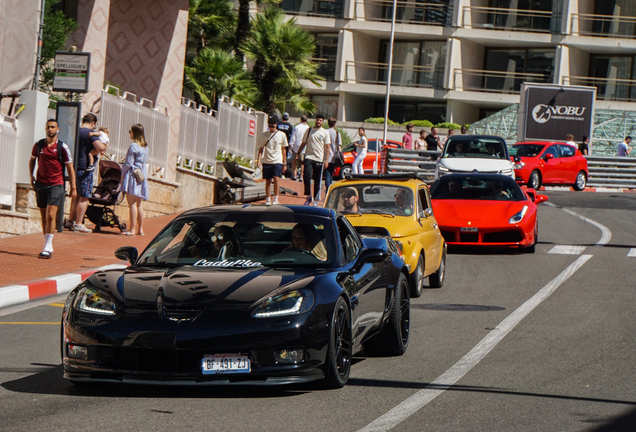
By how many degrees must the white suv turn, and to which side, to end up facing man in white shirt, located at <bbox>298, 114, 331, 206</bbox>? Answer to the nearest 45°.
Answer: approximately 45° to its right

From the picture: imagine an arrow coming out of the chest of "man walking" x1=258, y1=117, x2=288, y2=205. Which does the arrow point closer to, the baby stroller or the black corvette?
the black corvette

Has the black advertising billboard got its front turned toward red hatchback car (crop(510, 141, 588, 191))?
yes

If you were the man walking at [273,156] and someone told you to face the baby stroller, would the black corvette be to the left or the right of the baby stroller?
left

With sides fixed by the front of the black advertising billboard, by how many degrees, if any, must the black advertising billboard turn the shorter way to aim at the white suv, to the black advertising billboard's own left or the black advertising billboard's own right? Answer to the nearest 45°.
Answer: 0° — it already faces it

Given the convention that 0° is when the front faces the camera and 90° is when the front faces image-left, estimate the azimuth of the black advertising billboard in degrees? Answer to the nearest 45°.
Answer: approximately 0°

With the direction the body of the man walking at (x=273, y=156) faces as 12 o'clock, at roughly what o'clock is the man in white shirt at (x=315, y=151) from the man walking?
The man in white shirt is roughly at 9 o'clock from the man walking.

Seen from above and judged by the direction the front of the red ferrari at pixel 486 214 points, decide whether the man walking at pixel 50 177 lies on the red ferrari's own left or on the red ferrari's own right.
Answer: on the red ferrari's own right

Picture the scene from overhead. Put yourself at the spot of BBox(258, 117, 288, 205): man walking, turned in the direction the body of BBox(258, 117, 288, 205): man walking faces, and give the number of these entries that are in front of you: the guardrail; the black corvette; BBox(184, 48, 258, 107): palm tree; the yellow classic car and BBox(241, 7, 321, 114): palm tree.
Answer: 2
